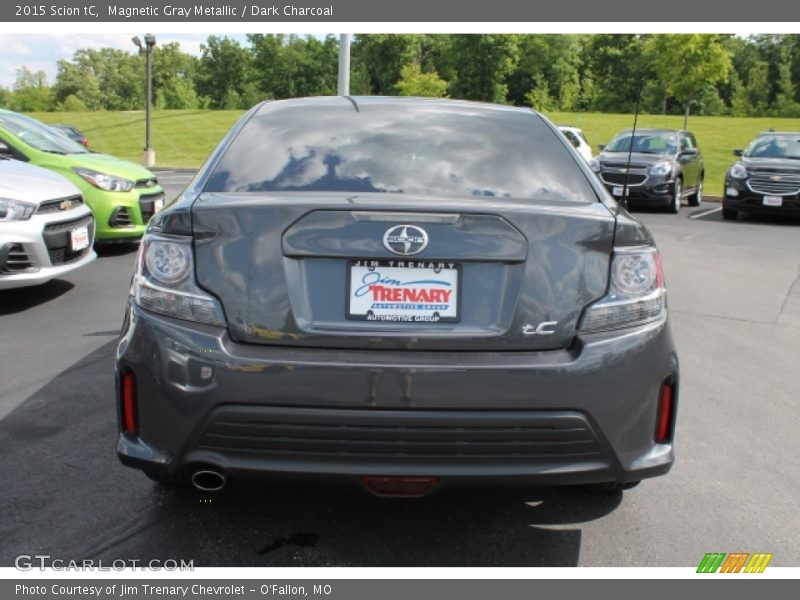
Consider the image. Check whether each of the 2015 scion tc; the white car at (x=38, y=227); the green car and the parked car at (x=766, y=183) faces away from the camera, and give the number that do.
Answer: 1

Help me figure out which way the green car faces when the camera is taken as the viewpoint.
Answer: facing the viewer and to the right of the viewer

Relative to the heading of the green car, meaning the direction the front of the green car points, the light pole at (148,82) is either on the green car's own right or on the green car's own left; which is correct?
on the green car's own left

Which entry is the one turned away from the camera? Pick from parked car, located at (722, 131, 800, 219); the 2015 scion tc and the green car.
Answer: the 2015 scion tc

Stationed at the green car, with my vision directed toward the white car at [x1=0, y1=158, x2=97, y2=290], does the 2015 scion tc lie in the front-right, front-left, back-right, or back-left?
front-left

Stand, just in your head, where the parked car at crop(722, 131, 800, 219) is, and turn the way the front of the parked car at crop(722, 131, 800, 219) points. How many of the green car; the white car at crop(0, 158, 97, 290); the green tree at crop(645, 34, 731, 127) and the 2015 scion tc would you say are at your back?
1

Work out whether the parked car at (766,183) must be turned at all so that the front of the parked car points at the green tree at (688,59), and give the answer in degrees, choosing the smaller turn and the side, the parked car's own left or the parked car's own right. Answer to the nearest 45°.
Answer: approximately 180°

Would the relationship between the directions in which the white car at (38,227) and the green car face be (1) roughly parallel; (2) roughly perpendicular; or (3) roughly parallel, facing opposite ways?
roughly parallel

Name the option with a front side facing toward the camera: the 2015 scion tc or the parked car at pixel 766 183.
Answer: the parked car

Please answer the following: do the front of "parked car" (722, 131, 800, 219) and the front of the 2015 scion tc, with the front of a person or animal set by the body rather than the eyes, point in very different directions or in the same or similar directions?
very different directions

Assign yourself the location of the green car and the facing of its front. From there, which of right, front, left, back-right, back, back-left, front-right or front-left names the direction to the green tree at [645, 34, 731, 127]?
left

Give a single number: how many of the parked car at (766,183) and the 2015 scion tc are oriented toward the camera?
1

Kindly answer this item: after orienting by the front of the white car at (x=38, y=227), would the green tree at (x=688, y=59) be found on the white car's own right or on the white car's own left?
on the white car's own left

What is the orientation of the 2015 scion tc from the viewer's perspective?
away from the camera

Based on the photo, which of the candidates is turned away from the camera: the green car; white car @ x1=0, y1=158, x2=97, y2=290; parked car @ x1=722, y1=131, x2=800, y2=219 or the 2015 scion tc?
the 2015 scion tc

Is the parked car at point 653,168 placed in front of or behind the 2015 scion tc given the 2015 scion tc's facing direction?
in front

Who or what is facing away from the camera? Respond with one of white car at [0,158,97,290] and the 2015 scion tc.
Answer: the 2015 scion tc

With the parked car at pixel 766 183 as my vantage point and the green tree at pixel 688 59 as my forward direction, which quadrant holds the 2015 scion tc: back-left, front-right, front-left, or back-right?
back-left
